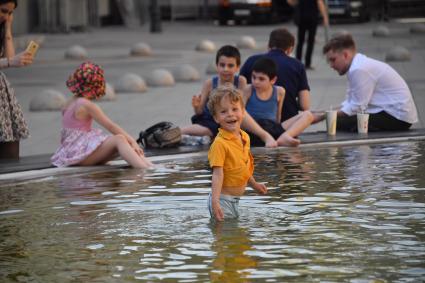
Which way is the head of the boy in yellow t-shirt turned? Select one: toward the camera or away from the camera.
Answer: toward the camera

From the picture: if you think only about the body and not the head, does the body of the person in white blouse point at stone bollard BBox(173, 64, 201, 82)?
no

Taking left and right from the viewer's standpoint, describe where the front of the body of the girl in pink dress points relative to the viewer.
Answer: facing to the right of the viewer

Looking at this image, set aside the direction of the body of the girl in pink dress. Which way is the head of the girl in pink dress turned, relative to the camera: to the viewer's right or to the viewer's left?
to the viewer's right

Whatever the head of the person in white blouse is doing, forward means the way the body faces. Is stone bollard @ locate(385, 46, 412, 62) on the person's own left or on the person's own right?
on the person's own right

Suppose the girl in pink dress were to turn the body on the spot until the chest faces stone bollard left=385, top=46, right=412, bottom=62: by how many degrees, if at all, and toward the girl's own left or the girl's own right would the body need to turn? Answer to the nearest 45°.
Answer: approximately 45° to the girl's own left

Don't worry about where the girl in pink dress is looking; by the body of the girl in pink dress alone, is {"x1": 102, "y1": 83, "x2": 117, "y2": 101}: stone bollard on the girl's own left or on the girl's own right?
on the girl's own left

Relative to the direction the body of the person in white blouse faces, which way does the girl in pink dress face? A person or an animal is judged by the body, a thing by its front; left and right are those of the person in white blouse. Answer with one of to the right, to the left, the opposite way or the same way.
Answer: the opposite way

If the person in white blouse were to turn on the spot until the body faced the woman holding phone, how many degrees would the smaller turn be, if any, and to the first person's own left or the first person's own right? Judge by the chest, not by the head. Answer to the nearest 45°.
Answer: approximately 45° to the first person's own left

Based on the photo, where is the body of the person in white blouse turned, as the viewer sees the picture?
to the viewer's left

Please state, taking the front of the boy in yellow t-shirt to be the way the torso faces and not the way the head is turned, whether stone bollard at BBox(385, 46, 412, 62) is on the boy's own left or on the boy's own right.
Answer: on the boy's own left

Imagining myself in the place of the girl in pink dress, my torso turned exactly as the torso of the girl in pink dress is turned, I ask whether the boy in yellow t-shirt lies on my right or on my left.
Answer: on my right

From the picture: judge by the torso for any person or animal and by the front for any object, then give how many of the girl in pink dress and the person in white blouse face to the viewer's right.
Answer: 1

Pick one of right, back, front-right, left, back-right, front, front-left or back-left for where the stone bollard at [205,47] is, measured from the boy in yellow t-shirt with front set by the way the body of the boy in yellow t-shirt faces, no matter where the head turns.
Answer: back-left
